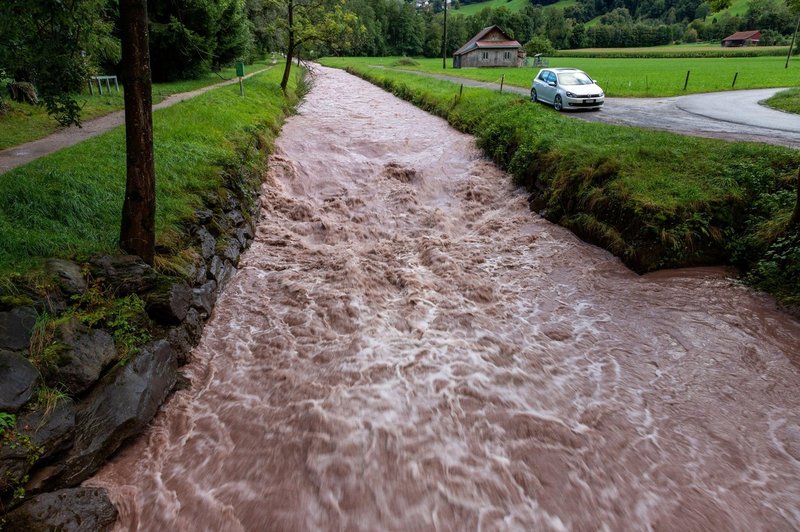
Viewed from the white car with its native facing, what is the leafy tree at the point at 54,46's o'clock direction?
The leafy tree is roughly at 2 o'clock from the white car.

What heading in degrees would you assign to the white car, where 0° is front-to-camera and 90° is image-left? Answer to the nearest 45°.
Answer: approximately 315°

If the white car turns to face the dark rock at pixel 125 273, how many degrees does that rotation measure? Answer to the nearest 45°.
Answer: approximately 45° to its right

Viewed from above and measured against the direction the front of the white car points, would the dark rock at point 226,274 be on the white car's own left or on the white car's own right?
on the white car's own right

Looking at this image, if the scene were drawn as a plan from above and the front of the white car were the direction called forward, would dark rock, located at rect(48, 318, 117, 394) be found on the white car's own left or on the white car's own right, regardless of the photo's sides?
on the white car's own right

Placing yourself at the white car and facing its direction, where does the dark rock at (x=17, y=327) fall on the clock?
The dark rock is roughly at 2 o'clock from the white car.

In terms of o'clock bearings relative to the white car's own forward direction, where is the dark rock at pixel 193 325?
The dark rock is roughly at 2 o'clock from the white car.

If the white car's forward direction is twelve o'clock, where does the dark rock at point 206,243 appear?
The dark rock is roughly at 2 o'clock from the white car.

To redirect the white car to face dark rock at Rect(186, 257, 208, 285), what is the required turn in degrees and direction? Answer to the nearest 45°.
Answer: approximately 45° to its right

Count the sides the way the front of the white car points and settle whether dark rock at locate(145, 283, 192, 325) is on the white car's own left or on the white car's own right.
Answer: on the white car's own right

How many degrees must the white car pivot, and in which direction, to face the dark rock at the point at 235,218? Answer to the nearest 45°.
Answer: approximately 90° to its right

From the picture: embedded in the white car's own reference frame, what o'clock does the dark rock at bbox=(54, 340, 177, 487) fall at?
The dark rock is roughly at 2 o'clock from the white car.

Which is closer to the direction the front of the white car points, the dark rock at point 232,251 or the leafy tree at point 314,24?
the dark rock

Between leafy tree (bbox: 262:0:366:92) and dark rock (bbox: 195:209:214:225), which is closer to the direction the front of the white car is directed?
the dark rock
